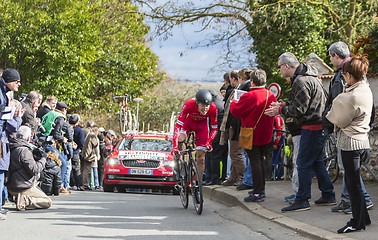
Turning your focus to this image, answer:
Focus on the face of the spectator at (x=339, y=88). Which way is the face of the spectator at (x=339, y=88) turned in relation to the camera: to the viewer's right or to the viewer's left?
to the viewer's left

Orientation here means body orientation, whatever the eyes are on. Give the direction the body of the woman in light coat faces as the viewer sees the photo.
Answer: to the viewer's left

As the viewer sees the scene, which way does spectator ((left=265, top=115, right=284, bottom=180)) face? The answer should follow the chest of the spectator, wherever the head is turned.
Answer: to the viewer's left

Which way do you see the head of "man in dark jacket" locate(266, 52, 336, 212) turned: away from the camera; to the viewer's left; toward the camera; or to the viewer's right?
to the viewer's left

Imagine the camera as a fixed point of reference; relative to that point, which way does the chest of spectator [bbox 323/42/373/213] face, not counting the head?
to the viewer's left

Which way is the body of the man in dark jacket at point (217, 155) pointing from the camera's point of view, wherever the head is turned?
to the viewer's left

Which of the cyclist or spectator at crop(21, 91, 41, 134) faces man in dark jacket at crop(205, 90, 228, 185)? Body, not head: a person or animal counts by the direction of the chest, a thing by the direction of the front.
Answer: the spectator

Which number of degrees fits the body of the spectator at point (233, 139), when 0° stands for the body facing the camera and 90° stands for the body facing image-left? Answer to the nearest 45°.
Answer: approximately 90°

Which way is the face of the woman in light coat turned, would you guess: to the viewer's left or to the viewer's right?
to the viewer's left

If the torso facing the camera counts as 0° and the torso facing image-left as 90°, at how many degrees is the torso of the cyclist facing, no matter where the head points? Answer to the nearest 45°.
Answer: approximately 0°

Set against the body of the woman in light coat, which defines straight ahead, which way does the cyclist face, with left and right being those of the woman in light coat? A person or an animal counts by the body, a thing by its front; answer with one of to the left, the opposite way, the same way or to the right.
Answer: to the left

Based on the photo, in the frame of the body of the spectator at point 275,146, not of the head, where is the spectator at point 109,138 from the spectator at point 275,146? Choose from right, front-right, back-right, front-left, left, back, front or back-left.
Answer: front-right

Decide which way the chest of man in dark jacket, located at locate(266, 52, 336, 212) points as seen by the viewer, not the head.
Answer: to the viewer's left

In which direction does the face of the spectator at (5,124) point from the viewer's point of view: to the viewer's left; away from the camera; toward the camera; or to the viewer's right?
to the viewer's right
